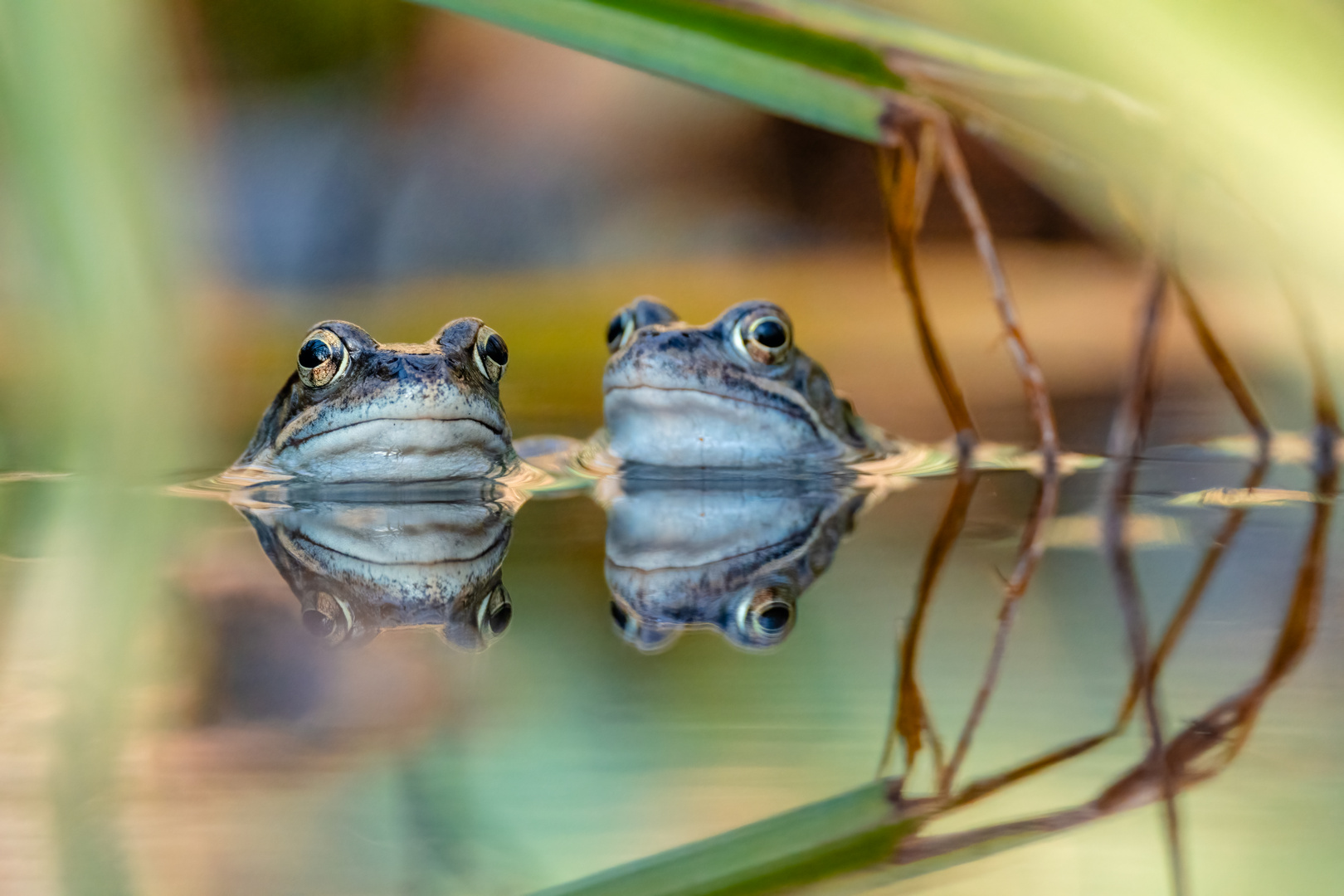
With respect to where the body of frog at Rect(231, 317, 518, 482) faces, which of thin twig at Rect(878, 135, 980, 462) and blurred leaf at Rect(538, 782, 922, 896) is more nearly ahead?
the blurred leaf

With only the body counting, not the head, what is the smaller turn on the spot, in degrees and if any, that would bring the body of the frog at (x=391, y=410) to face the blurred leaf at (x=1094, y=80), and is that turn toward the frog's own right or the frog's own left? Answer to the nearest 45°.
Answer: approximately 45° to the frog's own left

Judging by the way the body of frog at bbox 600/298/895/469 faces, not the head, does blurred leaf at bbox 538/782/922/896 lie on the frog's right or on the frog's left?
on the frog's left

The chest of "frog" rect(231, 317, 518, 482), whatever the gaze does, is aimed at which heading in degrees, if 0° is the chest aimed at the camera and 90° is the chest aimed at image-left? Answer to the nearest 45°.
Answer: approximately 0°

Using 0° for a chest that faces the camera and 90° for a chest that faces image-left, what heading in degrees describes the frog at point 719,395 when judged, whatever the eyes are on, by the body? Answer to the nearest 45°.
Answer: approximately 45°

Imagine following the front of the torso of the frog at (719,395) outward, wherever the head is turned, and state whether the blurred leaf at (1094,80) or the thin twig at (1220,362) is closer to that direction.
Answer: the blurred leaf
